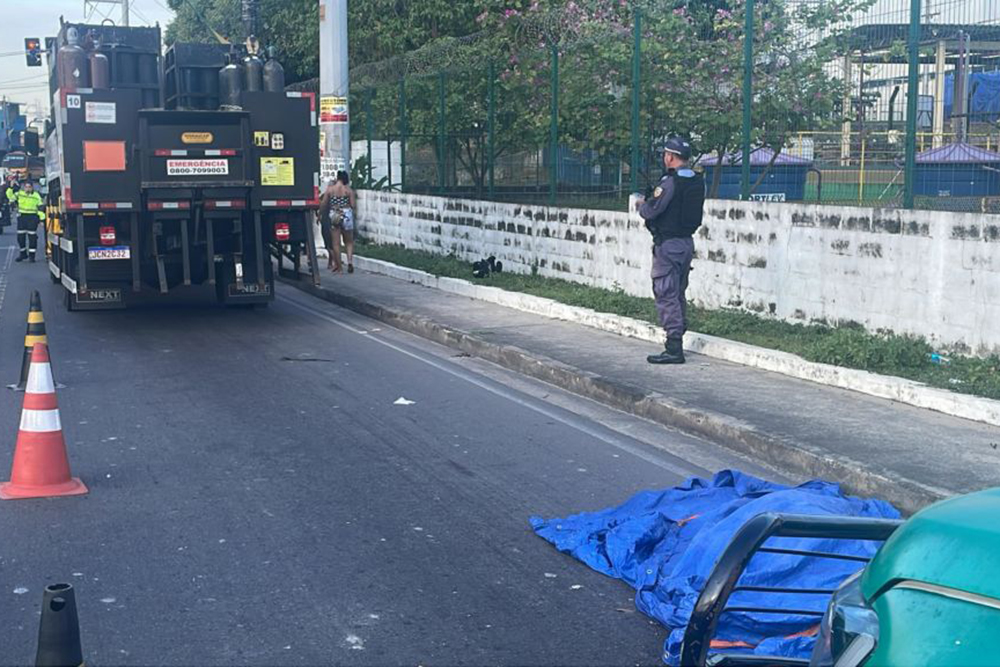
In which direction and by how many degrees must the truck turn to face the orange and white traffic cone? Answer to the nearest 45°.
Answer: approximately 180°

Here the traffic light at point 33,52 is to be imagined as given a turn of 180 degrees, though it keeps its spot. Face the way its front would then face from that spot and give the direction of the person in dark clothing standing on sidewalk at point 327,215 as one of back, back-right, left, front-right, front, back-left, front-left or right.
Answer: back

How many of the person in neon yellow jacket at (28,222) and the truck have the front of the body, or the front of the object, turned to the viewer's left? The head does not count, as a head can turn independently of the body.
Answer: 0

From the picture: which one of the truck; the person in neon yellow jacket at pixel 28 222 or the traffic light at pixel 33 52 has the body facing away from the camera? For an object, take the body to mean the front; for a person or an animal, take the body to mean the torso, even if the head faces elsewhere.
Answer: the truck

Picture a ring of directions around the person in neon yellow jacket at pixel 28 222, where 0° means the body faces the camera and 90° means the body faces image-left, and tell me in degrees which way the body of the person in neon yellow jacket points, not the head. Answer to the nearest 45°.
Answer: approximately 0°

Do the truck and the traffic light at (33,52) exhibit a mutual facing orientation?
yes

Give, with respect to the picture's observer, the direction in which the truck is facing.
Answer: facing away from the viewer

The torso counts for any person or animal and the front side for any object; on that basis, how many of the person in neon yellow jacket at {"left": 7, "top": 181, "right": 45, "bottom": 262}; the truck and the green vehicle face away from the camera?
1

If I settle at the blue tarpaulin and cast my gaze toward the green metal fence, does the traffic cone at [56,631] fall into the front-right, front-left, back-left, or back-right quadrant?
back-left

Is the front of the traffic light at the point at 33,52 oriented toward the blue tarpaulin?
yes

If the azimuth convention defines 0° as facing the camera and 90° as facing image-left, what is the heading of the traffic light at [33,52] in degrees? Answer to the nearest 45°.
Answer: approximately 0°

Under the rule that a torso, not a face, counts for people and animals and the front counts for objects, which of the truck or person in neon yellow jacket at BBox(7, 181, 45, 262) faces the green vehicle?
the person in neon yellow jacket

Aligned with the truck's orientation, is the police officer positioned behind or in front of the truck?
behind
